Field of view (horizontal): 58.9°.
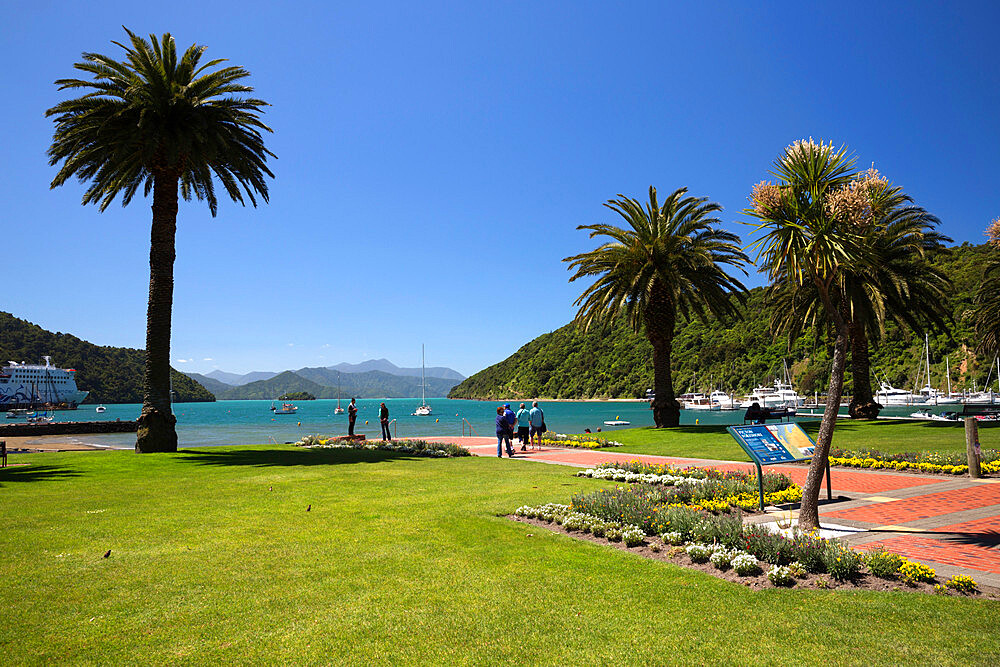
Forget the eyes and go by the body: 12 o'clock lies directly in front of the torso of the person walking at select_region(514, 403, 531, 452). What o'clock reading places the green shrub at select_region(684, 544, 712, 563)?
The green shrub is roughly at 6 o'clock from the person walking.

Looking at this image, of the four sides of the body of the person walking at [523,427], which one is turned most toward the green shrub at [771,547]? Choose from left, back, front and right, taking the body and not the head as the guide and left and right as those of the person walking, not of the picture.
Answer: back

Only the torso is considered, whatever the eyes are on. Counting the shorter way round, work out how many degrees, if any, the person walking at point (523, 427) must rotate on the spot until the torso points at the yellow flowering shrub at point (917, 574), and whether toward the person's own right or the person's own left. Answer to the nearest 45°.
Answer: approximately 180°

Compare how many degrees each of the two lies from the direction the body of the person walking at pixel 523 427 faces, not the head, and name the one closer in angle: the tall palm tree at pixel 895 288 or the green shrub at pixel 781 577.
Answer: the tall palm tree

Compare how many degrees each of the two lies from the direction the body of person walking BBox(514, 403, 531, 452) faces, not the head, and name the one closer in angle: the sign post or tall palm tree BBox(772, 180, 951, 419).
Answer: the tall palm tree

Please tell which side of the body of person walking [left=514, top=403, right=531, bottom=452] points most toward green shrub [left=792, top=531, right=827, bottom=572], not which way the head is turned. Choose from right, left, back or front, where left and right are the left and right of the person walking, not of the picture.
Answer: back

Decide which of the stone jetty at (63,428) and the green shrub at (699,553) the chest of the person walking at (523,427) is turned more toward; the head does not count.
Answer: the stone jetty

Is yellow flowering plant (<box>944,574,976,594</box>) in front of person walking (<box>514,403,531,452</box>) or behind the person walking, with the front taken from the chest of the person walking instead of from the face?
behind

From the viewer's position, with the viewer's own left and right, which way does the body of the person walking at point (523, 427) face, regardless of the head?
facing away from the viewer

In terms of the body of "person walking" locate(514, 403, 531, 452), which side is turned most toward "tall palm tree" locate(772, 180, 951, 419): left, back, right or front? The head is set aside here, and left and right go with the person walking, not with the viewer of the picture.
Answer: right

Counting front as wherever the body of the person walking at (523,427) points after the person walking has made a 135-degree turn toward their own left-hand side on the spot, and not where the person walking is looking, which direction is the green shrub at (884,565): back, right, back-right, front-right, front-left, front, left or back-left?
front-left

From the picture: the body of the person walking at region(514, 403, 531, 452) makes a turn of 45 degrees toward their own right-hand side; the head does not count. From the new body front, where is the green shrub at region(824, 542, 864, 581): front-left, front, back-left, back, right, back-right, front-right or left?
back-right
